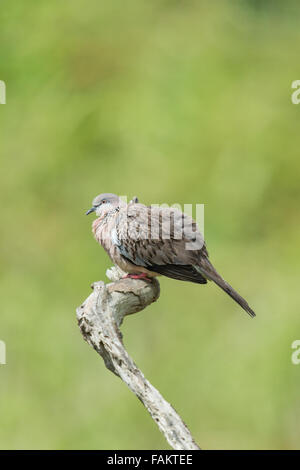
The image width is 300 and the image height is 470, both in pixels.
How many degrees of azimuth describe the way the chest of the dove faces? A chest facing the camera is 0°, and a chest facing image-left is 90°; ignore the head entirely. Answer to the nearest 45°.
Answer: approximately 90°
